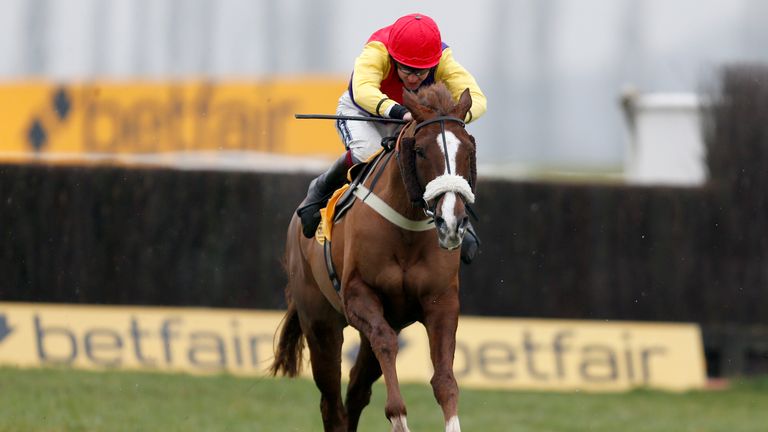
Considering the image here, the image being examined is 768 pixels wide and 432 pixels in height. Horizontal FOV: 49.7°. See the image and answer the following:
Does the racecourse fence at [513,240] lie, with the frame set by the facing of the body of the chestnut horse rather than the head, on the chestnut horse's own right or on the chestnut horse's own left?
on the chestnut horse's own left

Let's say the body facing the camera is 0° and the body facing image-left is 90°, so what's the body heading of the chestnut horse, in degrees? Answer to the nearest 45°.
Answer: approximately 315°
